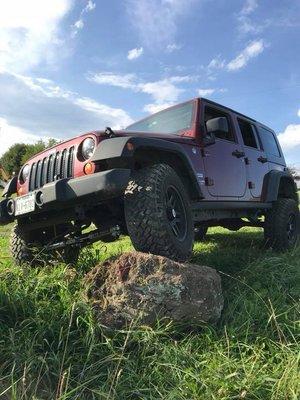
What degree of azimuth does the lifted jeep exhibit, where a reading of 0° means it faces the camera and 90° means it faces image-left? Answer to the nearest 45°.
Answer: approximately 45°

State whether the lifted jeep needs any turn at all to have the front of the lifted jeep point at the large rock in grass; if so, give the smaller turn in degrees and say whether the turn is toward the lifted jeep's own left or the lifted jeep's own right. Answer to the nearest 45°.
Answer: approximately 45° to the lifted jeep's own left

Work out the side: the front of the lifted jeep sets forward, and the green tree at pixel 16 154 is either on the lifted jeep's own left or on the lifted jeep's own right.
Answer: on the lifted jeep's own right
